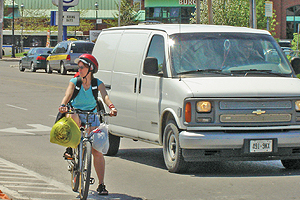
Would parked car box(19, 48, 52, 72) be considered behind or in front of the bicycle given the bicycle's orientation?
behind

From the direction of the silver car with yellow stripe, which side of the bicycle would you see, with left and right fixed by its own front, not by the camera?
back

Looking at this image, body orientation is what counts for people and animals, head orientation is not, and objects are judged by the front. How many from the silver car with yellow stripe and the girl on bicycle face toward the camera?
1

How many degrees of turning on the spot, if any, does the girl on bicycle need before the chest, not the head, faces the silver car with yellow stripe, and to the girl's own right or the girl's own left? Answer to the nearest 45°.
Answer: approximately 180°

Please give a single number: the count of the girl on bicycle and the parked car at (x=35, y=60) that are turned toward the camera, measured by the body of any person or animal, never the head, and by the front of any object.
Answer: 1

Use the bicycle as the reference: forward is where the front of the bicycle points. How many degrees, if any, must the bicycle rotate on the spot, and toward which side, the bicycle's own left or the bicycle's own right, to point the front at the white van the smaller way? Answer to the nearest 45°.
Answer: approximately 135° to the bicycle's own left

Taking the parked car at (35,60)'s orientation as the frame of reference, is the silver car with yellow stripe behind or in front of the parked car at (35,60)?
behind

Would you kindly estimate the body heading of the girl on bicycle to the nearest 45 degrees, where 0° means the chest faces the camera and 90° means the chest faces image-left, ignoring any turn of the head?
approximately 0°

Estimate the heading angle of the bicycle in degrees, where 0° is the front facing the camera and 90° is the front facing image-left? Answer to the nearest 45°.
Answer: approximately 0°

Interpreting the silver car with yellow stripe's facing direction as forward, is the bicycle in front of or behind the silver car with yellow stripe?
behind

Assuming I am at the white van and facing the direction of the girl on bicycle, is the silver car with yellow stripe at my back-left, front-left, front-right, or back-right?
back-right
